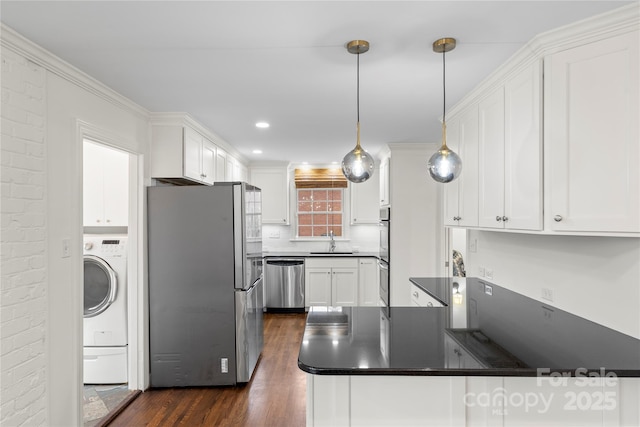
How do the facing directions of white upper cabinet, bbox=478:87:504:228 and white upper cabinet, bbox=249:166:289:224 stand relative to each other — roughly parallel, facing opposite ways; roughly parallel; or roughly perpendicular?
roughly perpendicular

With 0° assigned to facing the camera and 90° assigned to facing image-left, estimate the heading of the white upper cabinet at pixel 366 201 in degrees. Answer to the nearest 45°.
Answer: approximately 0°

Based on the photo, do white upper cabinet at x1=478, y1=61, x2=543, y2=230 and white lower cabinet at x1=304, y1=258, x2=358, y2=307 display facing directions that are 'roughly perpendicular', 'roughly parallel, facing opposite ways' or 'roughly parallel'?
roughly perpendicular

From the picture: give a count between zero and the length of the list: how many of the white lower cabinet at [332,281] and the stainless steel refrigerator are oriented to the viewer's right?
1

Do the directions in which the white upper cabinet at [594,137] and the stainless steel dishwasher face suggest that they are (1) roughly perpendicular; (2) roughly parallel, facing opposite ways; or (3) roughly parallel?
roughly perpendicular

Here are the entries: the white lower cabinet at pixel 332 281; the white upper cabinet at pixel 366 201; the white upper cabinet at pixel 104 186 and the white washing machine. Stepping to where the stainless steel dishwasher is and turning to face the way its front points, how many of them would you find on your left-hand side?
2

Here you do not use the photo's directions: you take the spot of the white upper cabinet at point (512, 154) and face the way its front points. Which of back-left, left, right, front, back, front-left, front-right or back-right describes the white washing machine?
front-right

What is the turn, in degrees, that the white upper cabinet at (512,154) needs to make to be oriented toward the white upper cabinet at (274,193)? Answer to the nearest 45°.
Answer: approximately 90° to its right

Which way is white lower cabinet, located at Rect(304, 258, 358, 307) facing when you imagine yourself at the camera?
facing the viewer

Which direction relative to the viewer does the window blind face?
toward the camera

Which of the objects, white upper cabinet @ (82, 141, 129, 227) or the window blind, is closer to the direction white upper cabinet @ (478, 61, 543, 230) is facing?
the white upper cabinet

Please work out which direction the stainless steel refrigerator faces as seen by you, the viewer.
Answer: facing to the right of the viewer

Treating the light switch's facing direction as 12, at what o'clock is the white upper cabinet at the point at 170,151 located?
The white upper cabinet is roughly at 9 o'clock from the light switch.

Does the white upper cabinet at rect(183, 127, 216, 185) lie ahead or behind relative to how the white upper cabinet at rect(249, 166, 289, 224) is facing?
ahead

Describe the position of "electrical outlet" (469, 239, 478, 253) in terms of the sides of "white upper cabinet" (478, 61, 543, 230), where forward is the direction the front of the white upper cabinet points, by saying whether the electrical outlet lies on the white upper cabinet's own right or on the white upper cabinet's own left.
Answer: on the white upper cabinet's own right

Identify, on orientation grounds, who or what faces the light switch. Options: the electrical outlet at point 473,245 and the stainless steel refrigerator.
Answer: the electrical outlet

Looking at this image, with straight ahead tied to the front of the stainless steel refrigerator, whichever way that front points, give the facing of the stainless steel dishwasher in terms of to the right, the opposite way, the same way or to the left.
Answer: to the right
